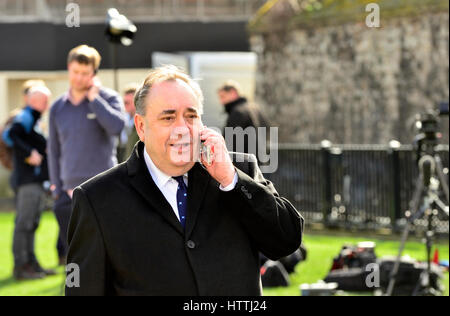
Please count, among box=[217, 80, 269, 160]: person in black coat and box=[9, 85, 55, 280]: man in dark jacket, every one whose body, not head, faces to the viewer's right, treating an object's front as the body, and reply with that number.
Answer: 1

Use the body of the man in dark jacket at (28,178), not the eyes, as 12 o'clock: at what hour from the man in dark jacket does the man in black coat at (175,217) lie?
The man in black coat is roughly at 3 o'clock from the man in dark jacket.

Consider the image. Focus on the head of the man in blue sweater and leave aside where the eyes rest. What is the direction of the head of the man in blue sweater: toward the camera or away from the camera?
toward the camera

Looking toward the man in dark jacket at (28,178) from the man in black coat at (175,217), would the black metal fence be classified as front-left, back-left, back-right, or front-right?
front-right

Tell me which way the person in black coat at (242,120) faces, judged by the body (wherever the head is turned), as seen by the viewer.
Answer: to the viewer's left

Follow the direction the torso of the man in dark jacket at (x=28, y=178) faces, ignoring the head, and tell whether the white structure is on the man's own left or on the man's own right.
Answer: on the man's own left

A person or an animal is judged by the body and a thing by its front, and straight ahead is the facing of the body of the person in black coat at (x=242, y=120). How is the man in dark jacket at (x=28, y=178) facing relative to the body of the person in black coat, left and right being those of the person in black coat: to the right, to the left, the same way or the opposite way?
the opposite way

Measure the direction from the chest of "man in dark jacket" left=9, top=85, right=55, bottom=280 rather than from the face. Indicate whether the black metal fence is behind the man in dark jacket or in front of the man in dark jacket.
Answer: in front

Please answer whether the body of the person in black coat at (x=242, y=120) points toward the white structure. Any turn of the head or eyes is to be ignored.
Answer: no

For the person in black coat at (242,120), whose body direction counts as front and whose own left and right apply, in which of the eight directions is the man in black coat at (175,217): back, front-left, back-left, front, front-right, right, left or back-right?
left

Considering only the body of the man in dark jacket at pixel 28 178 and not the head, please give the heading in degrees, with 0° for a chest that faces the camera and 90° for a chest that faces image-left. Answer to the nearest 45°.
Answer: approximately 270°

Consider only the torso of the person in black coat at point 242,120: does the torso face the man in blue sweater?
no
